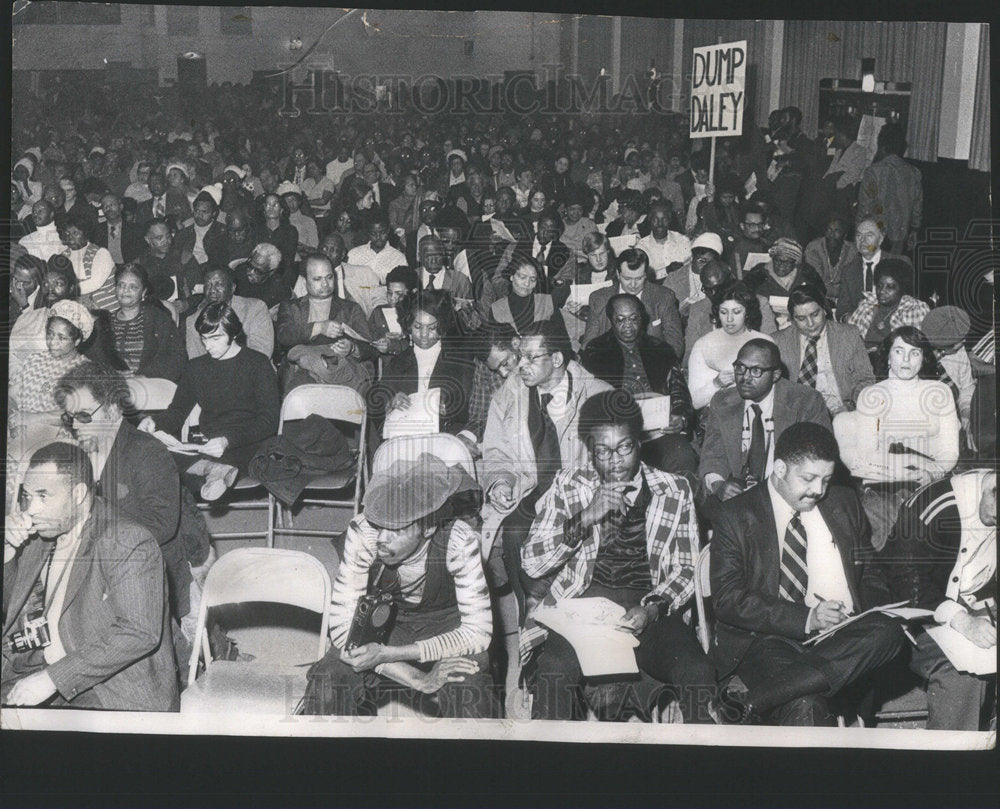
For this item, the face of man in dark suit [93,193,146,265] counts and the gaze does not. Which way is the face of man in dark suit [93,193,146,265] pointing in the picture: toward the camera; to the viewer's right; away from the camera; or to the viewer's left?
toward the camera

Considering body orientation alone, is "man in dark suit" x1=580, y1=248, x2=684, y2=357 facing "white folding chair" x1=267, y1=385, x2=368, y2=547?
no

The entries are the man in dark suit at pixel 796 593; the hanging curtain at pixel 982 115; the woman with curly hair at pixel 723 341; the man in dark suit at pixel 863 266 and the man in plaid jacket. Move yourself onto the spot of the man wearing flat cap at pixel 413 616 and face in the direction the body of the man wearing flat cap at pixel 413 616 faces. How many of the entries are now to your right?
0

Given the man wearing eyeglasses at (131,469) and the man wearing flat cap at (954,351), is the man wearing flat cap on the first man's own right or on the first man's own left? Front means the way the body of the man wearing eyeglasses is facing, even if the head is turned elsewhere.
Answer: on the first man's own left

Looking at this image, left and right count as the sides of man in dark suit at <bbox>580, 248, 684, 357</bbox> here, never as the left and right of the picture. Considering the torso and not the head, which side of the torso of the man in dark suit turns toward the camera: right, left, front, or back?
front

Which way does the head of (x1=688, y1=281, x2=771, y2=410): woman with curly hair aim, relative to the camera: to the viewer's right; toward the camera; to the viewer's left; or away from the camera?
toward the camera

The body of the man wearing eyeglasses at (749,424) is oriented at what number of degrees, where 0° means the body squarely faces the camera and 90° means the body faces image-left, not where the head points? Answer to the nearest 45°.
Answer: approximately 45°

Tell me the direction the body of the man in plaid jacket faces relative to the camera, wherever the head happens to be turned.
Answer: toward the camera

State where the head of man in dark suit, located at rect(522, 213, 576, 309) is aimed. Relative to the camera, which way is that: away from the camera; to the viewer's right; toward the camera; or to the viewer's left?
toward the camera

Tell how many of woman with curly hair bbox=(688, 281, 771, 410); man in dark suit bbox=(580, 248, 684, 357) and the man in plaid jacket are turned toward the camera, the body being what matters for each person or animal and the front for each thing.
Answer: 3

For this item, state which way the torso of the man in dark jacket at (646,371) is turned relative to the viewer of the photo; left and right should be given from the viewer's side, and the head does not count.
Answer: facing the viewer
